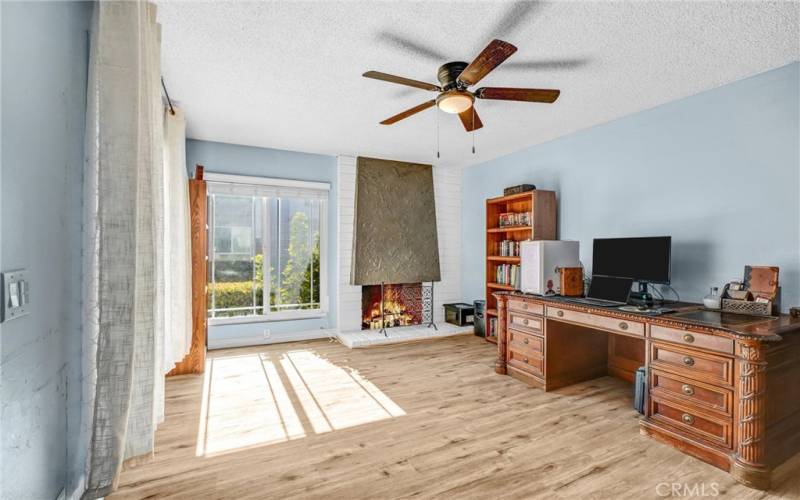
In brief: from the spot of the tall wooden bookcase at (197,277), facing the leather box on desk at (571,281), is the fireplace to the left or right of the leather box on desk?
left

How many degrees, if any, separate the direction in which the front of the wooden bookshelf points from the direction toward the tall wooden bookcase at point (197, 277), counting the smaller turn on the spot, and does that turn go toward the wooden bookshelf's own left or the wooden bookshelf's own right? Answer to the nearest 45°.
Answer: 0° — it already faces it

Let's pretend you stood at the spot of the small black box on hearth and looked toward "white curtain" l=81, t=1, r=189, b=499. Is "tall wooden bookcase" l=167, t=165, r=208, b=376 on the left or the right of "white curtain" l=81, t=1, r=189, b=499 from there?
right

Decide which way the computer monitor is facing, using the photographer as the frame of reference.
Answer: facing the viewer and to the left of the viewer

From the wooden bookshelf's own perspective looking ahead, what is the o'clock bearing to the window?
The window is roughly at 1 o'clock from the wooden bookshelf.

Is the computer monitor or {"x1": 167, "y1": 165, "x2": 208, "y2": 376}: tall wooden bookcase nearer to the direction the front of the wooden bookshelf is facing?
the tall wooden bookcase

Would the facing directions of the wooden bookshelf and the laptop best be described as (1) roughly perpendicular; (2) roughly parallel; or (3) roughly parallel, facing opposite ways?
roughly parallel

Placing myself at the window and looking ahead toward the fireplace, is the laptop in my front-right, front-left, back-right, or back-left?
front-right

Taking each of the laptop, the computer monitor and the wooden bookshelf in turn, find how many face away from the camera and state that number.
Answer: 0

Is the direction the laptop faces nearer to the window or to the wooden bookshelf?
the window

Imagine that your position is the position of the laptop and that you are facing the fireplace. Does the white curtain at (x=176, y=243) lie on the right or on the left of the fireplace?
left

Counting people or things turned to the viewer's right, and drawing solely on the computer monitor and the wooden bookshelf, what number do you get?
0

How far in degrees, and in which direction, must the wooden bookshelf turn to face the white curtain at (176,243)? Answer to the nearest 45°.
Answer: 0° — it already faces it

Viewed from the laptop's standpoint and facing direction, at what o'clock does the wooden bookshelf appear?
The wooden bookshelf is roughly at 3 o'clock from the laptop.

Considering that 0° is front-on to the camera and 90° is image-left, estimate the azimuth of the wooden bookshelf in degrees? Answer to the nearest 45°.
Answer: approximately 45°
